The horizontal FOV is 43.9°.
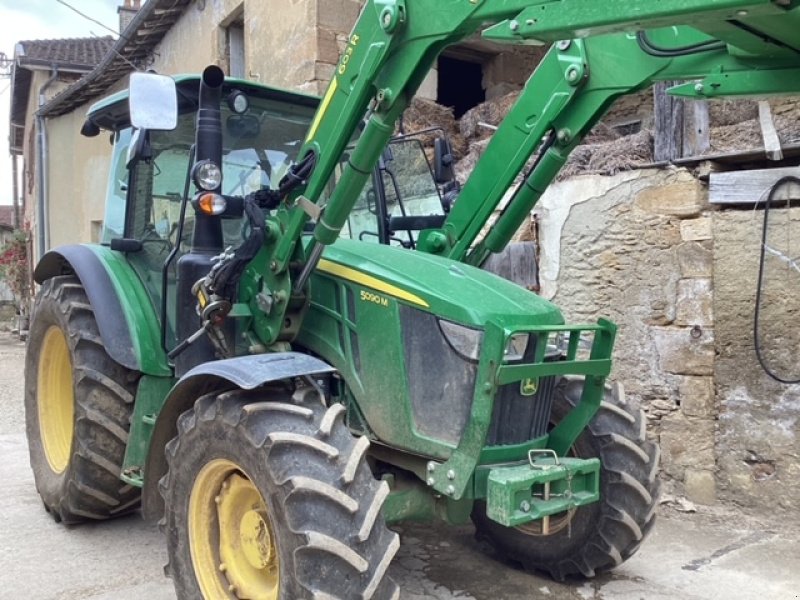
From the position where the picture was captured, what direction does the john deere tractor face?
facing the viewer and to the right of the viewer

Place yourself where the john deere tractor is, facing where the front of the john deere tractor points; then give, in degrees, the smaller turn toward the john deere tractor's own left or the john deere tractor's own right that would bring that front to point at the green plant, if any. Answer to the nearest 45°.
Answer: approximately 180°

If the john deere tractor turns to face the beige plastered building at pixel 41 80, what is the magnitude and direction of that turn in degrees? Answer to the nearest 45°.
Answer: approximately 180°
